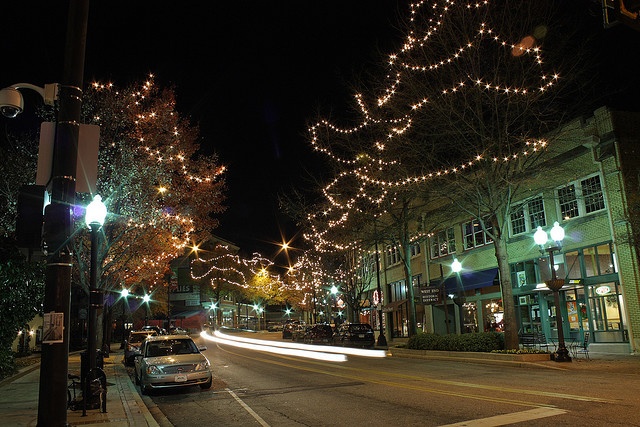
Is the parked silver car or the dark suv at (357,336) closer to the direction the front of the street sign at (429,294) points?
the parked silver car

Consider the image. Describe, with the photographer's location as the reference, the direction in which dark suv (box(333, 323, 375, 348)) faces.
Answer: facing away from the viewer and to the left of the viewer

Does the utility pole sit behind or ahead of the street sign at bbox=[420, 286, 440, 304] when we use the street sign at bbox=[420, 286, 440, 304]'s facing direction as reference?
ahead

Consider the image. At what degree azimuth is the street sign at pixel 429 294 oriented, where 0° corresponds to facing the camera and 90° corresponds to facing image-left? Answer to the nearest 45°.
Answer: approximately 0°

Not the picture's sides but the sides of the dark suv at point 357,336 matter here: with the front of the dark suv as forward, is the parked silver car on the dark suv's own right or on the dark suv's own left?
on the dark suv's own left

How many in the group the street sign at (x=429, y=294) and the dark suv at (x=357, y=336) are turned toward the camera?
1

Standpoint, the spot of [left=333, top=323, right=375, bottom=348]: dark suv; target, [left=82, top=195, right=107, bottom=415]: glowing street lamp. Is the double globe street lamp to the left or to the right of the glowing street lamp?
left
